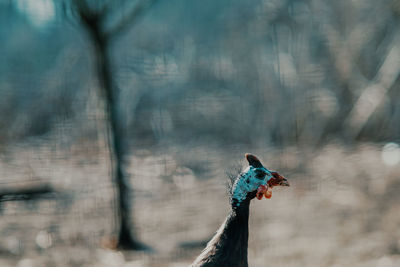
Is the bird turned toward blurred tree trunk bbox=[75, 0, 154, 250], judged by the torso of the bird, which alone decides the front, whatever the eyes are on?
no

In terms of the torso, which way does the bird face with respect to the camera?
to the viewer's right
